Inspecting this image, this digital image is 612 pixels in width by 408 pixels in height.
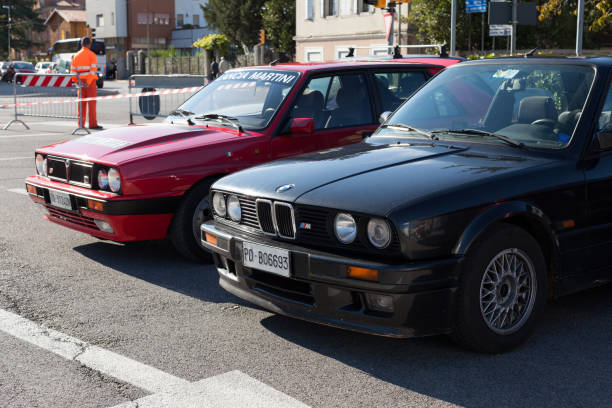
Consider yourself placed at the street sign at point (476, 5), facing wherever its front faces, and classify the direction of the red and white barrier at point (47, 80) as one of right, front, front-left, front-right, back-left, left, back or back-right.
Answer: front-right

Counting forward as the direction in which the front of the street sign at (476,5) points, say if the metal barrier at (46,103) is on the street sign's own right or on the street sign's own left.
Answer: on the street sign's own right

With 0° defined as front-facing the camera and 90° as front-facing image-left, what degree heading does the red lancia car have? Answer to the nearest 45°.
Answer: approximately 45°

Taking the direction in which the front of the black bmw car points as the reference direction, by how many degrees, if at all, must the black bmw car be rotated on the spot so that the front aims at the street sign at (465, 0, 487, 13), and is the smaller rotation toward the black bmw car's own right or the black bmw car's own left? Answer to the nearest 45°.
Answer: approximately 135° to the black bmw car's own right

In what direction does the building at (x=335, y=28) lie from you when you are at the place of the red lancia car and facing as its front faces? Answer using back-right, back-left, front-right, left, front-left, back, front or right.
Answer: back-right

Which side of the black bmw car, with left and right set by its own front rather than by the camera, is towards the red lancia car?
right

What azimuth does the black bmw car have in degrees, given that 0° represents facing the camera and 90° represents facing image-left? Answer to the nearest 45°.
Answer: approximately 45°

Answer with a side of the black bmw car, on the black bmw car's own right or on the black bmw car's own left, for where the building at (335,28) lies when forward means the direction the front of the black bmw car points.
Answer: on the black bmw car's own right
